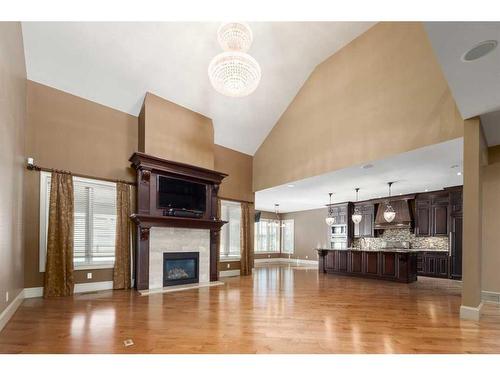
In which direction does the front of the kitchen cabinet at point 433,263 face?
toward the camera

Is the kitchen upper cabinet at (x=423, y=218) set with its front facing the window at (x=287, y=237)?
no

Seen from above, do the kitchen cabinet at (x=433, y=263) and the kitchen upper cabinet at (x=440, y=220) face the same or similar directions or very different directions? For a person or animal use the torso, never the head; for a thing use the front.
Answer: same or similar directions

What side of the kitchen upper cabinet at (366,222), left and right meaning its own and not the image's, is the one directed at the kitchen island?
front

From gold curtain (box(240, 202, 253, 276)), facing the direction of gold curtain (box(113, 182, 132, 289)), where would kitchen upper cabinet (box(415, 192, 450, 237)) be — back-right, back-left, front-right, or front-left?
back-left

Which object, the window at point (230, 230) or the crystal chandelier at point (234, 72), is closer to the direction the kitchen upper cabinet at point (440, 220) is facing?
the crystal chandelier

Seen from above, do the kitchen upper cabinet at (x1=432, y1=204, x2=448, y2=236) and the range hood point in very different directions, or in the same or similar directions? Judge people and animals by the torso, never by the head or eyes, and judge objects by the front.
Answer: same or similar directions

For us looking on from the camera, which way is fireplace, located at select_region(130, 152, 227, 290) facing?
facing the viewer and to the right of the viewer

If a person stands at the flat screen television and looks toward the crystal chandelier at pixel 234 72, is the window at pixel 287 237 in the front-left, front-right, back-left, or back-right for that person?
back-left

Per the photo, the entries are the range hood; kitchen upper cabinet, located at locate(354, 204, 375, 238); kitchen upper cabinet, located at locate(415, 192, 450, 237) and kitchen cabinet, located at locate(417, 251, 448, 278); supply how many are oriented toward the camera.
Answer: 4

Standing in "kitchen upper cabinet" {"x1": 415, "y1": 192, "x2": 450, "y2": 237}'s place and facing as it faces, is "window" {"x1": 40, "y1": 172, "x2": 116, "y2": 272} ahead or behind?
ahead

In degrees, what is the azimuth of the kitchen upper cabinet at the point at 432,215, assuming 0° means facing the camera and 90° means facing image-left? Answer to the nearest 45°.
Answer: approximately 0°

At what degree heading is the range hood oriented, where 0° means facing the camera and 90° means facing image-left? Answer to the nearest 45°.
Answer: approximately 0°
